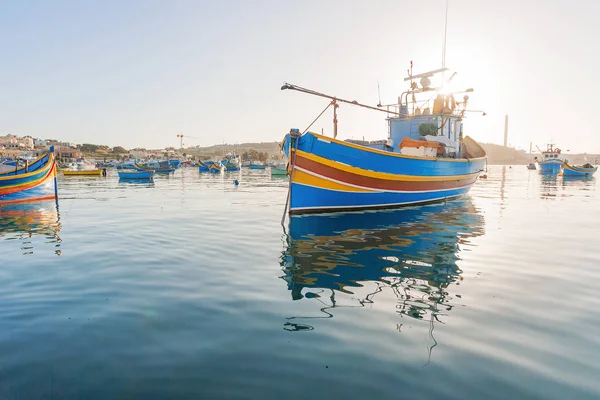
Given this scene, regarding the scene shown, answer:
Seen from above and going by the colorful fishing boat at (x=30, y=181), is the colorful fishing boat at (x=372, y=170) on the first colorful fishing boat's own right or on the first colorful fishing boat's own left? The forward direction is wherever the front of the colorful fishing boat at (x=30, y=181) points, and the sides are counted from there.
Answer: on the first colorful fishing boat's own right

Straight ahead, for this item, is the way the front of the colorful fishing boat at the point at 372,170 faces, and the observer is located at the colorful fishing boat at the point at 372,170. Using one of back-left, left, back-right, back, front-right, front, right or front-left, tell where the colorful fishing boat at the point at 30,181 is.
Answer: front-right

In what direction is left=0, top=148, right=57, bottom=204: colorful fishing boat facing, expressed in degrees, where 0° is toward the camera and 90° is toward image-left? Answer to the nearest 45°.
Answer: approximately 270°

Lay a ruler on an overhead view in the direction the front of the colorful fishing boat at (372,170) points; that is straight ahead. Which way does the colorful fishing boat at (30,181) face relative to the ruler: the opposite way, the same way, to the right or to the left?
the opposite way

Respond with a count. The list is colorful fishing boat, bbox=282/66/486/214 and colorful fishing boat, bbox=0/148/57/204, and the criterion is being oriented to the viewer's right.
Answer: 1

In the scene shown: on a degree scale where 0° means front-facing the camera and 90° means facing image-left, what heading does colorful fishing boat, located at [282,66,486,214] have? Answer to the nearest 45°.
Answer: approximately 45°
